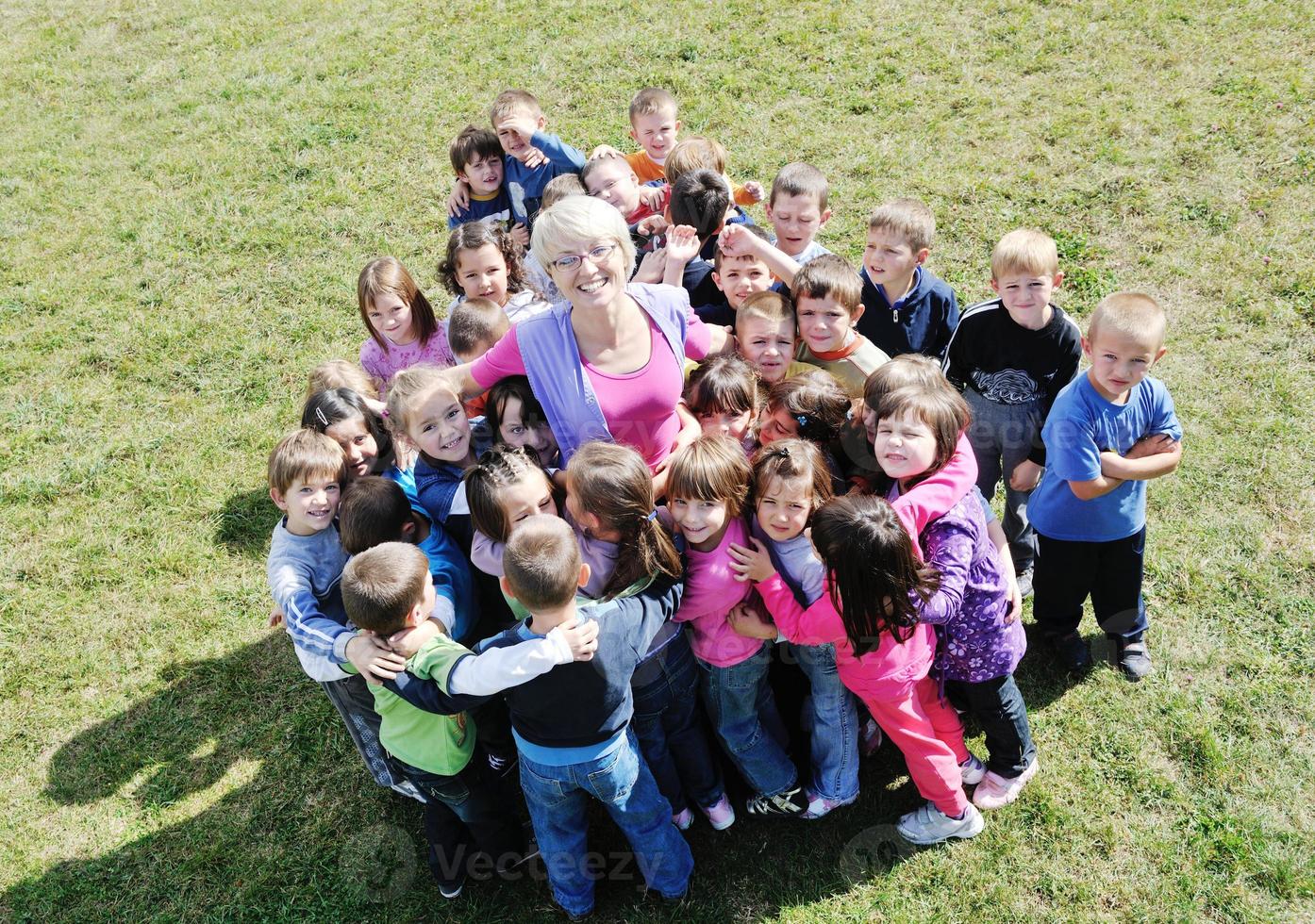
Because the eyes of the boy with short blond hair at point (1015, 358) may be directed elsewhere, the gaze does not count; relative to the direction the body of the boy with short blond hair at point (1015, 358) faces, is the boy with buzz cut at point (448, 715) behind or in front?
in front

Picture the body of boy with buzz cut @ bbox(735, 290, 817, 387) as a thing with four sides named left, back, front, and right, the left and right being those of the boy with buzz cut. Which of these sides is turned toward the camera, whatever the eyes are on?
front

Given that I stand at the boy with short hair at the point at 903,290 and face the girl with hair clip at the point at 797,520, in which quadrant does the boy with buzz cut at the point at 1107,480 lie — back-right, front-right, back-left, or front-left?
front-left

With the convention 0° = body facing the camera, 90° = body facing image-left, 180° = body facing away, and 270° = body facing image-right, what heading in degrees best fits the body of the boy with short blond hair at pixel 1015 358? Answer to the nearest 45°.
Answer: approximately 0°

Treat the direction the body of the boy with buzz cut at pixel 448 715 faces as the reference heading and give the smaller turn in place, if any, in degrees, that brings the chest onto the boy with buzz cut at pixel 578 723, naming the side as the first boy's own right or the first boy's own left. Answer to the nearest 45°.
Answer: approximately 90° to the first boy's own right

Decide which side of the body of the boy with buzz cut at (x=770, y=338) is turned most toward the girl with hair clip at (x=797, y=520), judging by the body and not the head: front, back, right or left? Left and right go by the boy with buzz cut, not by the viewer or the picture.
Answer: front

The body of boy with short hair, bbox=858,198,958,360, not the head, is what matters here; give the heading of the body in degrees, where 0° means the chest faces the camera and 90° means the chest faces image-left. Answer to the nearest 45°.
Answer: approximately 45°

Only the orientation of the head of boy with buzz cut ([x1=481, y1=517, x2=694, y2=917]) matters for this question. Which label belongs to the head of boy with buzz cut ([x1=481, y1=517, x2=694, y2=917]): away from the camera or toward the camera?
away from the camera

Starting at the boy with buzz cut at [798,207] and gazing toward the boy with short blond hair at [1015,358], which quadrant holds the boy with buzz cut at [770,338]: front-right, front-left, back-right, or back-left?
front-right

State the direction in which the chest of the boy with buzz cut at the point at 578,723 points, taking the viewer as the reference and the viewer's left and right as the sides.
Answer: facing away from the viewer

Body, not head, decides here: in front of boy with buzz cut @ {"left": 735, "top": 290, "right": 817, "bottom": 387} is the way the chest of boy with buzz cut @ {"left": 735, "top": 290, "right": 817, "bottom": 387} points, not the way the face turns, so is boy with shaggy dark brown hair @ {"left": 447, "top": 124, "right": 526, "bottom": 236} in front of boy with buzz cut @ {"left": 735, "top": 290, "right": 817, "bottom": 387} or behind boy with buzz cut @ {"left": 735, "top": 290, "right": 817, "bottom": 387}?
behind

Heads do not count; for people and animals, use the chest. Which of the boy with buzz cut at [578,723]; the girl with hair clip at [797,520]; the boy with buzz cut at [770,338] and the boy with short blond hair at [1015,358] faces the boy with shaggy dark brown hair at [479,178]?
the boy with buzz cut at [578,723]

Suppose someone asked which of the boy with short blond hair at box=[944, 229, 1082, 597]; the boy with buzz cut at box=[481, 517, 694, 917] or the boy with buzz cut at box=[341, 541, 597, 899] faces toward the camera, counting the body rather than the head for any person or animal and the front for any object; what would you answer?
the boy with short blond hair at box=[944, 229, 1082, 597]

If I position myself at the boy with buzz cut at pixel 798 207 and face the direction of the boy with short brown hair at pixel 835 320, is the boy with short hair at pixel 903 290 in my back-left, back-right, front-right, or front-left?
front-left

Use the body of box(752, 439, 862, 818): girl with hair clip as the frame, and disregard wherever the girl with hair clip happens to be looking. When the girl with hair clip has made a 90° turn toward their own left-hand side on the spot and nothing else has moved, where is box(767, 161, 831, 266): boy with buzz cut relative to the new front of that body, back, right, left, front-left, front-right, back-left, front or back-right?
back-left
